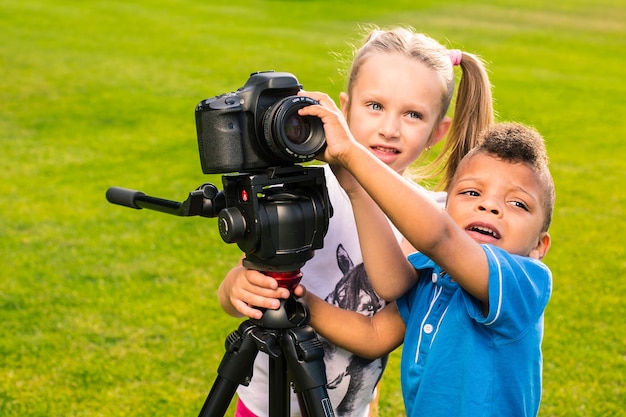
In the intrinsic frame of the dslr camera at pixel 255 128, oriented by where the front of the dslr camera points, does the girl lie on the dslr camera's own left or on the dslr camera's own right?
on the dslr camera's own left

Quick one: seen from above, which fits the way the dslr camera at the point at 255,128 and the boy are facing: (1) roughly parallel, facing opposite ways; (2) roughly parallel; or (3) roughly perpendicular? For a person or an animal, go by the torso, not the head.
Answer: roughly perpendicular

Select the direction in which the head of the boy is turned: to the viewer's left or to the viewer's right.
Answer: to the viewer's left

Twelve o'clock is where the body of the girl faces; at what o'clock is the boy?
The boy is roughly at 11 o'clock from the girl.

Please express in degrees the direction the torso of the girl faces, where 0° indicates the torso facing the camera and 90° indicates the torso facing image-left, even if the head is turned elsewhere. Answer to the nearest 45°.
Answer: approximately 0°
